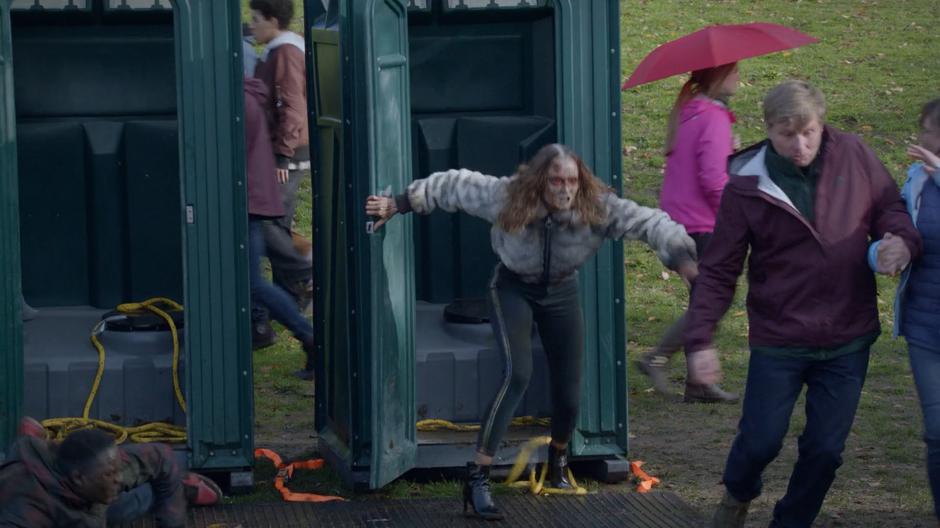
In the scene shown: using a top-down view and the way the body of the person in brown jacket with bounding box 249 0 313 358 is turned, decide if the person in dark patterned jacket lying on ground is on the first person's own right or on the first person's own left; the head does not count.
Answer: on the first person's own left

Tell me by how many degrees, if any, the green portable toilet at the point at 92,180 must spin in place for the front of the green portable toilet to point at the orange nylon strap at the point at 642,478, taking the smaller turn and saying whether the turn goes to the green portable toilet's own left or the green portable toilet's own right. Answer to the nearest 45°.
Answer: approximately 45° to the green portable toilet's own left

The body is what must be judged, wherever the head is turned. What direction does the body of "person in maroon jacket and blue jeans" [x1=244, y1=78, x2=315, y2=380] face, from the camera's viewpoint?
to the viewer's left

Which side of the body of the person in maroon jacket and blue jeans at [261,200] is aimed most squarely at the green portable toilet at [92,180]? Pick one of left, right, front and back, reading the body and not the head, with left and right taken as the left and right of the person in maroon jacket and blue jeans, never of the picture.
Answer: front

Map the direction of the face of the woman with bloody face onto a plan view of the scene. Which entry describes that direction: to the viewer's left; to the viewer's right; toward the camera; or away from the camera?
toward the camera

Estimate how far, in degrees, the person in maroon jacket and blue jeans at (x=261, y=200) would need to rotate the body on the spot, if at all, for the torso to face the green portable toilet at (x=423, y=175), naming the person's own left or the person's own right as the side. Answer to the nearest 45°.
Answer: approximately 135° to the person's own left

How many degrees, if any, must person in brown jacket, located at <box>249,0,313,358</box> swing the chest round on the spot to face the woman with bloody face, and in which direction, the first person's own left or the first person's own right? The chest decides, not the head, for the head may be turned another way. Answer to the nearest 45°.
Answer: approximately 135° to the first person's own left

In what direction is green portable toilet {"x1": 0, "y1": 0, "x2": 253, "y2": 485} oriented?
toward the camera

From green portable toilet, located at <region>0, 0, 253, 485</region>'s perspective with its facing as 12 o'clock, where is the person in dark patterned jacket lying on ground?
The person in dark patterned jacket lying on ground is roughly at 12 o'clock from the green portable toilet.

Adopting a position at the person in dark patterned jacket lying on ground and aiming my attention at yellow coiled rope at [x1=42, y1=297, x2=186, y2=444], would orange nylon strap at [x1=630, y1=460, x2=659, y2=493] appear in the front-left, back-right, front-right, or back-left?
front-right
